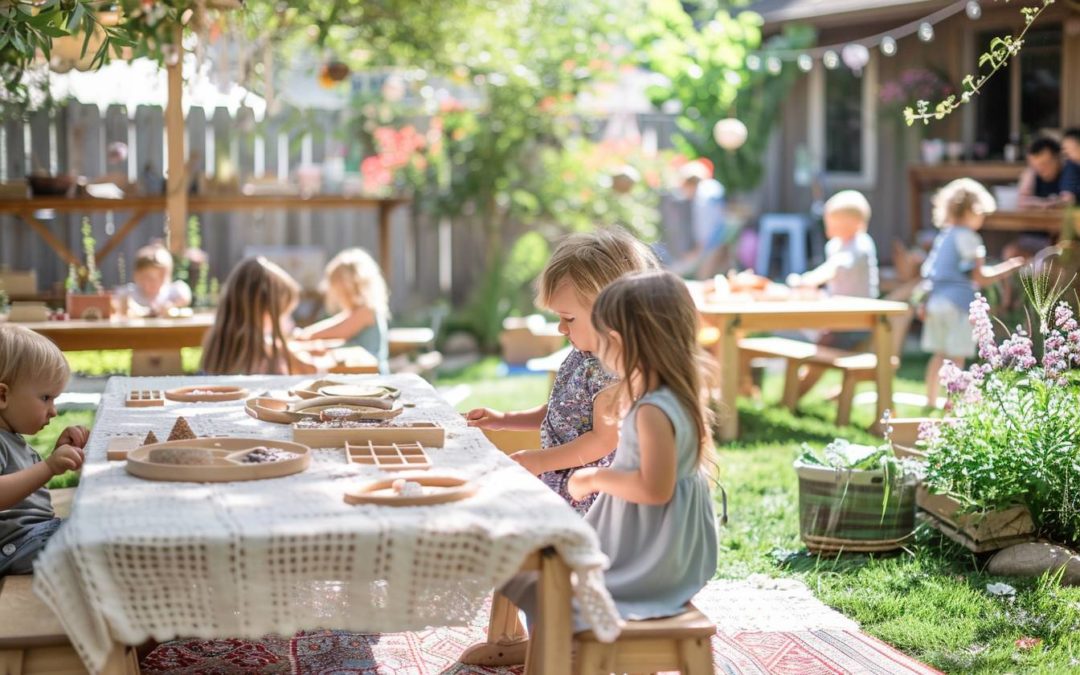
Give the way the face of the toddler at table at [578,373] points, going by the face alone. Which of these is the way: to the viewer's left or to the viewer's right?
to the viewer's left

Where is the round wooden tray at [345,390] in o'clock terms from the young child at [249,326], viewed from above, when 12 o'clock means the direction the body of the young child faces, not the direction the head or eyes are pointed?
The round wooden tray is roughly at 4 o'clock from the young child.

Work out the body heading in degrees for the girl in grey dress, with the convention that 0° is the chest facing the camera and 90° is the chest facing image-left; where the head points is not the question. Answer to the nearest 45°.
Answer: approximately 90°

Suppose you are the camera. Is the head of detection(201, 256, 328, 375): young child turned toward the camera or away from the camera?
away from the camera

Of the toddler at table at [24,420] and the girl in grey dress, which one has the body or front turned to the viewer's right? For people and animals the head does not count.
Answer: the toddler at table

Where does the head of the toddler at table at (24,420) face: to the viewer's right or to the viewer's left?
to the viewer's right

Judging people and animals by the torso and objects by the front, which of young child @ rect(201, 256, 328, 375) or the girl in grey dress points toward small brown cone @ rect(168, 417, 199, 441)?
the girl in grey dress

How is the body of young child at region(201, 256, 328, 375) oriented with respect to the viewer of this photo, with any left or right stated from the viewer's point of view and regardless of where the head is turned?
facing away from the viewer and to the right of the viewer

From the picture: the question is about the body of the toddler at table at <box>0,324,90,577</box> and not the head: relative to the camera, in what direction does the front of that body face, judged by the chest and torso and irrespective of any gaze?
to the viewer's right

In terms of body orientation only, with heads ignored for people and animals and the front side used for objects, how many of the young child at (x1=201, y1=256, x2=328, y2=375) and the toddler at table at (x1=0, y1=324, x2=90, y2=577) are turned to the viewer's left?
0

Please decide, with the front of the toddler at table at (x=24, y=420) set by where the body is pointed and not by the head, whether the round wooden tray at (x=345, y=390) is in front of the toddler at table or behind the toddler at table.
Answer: in front
